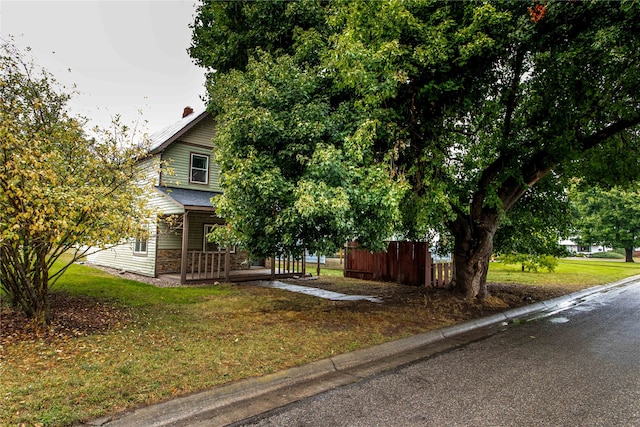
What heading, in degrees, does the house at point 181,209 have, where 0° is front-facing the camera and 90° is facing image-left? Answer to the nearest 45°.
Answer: approximately 315°

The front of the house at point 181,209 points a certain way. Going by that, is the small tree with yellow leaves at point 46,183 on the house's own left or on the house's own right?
on the house's own right

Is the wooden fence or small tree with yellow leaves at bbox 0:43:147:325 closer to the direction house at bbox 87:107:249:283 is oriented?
the wooden fence

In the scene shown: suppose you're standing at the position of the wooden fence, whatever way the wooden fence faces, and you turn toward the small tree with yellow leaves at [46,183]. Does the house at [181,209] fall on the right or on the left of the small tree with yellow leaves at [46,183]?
right

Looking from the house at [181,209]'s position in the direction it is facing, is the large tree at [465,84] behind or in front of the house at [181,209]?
in front

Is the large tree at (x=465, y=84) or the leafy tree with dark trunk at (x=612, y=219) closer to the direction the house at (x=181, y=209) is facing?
the large tree

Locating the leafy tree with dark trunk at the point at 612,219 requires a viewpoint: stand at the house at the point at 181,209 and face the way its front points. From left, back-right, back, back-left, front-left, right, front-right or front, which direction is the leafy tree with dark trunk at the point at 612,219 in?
front-left

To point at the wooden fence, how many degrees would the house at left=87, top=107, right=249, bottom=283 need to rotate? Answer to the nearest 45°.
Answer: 0° — it already faces it
